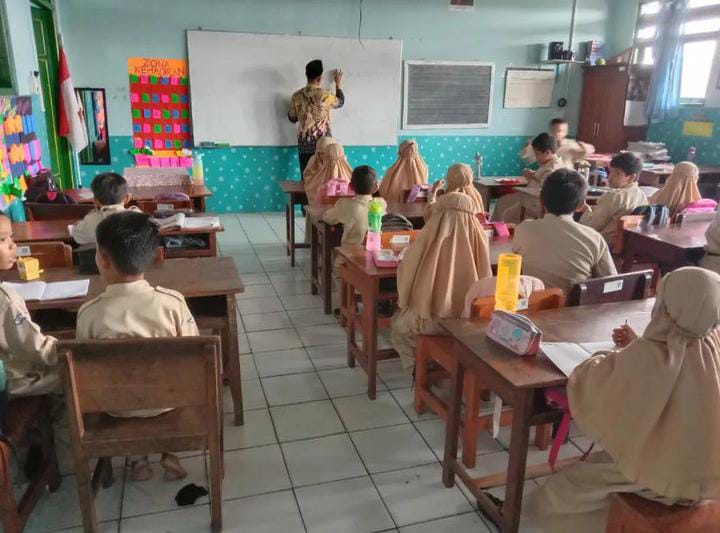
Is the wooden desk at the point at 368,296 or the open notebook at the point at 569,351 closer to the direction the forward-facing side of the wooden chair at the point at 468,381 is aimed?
the wooden desk

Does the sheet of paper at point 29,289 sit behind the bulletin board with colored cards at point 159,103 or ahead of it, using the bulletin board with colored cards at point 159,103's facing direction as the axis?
ahead

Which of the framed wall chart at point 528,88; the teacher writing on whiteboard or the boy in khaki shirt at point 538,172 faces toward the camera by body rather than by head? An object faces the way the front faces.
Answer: the framed wall chart

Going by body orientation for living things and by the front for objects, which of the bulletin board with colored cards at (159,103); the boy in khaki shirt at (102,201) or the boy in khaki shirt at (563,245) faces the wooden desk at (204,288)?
the bulletin board with colored cards

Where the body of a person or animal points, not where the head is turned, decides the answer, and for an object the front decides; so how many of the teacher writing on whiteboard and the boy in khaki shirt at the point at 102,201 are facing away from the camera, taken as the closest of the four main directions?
2

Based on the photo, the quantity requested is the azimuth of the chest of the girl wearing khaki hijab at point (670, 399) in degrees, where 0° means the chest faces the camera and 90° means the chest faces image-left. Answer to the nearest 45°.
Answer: approximately 135°

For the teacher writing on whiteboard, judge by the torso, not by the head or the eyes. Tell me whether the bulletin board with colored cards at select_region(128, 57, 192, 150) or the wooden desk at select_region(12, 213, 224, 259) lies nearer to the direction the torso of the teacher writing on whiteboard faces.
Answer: the bulletin board with colored cards

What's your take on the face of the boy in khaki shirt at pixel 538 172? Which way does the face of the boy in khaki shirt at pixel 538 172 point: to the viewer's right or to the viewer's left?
to the viewer's left

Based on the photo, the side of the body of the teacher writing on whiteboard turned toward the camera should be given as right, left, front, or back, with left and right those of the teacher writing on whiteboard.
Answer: back

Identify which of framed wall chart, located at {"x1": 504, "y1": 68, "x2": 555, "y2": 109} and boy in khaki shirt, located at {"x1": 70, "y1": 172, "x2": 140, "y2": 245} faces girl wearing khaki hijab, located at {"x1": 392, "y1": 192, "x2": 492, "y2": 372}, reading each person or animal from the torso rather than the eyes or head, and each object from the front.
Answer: the framed wall chart

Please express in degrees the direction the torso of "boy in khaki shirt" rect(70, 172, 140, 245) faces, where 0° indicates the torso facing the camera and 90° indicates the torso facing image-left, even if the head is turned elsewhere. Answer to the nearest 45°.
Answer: approximately 180°

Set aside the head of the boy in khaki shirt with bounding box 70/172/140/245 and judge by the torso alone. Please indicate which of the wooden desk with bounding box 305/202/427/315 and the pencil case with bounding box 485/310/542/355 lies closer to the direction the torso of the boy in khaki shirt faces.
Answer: the wooden desk

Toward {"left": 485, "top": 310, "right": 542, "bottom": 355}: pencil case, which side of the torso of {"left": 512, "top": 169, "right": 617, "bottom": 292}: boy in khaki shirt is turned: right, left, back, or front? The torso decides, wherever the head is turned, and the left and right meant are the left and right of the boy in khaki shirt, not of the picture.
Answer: back

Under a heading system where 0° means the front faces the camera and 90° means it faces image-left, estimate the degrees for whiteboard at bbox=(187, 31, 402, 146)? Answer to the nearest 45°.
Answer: approximately 0°

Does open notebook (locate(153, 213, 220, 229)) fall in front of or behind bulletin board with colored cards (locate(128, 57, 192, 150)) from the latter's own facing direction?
in front

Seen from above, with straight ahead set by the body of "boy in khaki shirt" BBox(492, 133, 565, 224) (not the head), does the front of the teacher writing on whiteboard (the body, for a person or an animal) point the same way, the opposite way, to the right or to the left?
to the right

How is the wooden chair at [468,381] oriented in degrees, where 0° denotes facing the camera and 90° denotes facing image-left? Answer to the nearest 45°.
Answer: approximately 135°

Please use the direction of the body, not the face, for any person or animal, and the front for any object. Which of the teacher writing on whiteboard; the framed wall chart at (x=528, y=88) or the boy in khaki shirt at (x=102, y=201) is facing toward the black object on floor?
the framed wall chart
